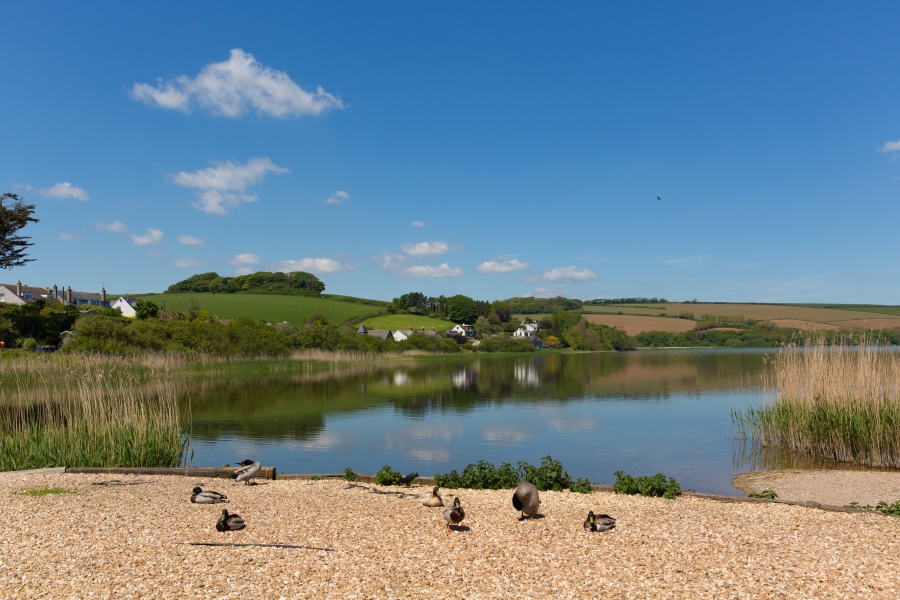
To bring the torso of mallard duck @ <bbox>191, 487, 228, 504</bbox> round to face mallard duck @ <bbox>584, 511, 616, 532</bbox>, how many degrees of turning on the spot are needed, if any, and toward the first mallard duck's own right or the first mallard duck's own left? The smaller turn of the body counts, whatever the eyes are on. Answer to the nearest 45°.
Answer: approximately 135° to the first mallard duck's own left

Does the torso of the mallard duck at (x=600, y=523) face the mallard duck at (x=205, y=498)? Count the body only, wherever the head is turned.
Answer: yes

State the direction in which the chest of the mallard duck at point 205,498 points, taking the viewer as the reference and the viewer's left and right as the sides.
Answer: facing to the left of the viewer

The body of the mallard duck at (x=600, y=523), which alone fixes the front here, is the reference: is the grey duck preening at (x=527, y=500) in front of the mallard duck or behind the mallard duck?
in front

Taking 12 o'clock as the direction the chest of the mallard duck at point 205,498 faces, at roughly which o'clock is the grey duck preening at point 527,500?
The grey duck preening is roughly at 7 o'clock from the mallard duck.

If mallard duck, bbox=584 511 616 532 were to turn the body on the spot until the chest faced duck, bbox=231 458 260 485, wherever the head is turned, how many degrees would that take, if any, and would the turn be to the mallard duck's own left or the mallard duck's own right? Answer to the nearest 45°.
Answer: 0° — it already faces it

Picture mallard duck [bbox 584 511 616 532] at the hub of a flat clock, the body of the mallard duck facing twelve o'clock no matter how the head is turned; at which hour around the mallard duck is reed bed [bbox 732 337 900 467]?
The reed bed is roughly at 4 o'clock from the mallard duck.

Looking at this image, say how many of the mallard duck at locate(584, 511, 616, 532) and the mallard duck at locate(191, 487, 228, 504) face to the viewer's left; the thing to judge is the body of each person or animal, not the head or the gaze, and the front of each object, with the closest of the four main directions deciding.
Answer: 2

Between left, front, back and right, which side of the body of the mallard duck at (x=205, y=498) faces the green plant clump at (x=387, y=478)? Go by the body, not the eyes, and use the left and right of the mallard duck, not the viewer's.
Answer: back

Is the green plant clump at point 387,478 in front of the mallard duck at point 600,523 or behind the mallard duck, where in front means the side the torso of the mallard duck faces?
in front

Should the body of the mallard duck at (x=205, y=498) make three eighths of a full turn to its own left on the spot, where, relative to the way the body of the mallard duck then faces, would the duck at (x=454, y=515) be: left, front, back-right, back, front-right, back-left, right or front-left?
front

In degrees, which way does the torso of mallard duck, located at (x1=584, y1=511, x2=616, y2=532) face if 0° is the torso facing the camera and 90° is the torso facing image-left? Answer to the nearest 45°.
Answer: approximately 90°
